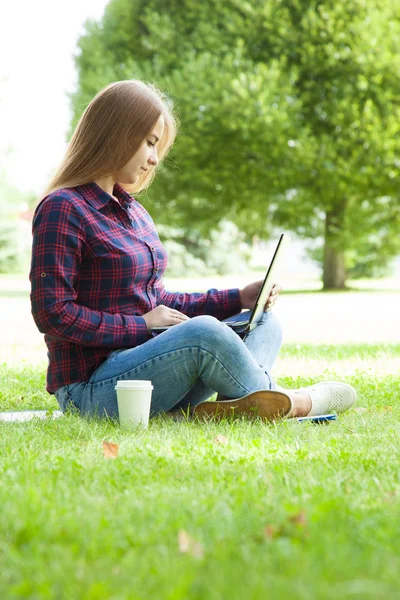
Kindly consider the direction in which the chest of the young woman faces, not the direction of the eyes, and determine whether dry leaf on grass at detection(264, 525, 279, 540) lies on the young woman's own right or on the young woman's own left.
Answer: on the young woman's own right

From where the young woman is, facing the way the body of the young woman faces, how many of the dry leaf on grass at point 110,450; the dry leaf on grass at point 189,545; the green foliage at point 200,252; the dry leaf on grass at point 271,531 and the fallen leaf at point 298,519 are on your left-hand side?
1

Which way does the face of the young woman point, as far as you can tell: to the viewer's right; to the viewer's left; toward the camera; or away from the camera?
to the viewer's right

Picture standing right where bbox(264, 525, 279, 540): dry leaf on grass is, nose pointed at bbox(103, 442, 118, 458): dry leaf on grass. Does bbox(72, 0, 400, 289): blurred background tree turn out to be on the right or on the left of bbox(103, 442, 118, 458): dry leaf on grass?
right

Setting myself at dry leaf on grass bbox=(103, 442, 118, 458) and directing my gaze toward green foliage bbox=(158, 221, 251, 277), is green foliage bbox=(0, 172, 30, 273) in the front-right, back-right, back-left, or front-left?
front-left

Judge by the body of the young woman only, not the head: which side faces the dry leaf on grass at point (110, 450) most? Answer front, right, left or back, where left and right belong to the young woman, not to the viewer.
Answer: right

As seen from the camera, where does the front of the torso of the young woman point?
to the viewer's right

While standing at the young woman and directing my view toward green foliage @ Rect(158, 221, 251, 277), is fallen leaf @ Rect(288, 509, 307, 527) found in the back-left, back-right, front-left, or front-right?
back-right

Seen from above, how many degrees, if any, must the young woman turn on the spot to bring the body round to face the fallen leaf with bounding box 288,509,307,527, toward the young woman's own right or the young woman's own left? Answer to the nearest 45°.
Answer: approximately 45° to the young woman's own right

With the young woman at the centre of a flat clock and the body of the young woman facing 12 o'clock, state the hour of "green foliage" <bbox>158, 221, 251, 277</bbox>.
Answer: The green foliage is roughly at 9 o'clock from the young woman.

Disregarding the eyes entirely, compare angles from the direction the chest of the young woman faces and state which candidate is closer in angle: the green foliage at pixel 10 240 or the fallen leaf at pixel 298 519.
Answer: the fallen leaf

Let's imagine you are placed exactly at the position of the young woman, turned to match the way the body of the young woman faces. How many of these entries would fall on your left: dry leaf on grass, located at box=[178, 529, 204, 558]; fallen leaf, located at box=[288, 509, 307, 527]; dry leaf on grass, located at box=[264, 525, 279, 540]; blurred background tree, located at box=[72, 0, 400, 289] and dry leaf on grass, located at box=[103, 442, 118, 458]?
1

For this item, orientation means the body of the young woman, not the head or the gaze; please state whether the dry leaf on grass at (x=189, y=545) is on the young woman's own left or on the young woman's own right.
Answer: on the young woman's own right
